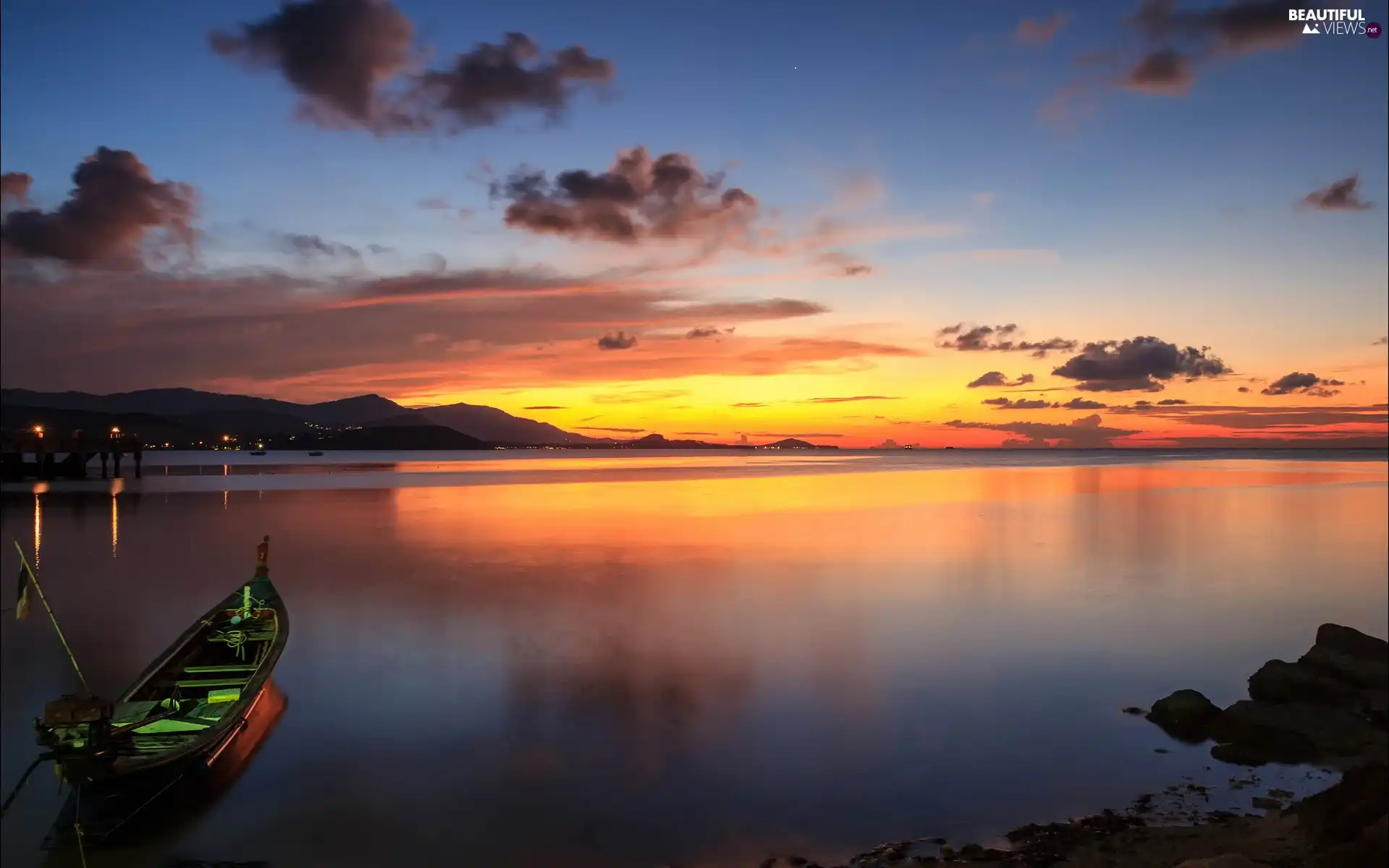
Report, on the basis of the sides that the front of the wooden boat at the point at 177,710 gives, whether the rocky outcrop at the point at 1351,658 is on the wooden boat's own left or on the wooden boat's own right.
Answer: on the wooden boat's own right

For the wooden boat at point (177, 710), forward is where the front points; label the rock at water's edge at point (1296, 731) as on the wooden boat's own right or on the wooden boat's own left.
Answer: on the wooden boat's own right

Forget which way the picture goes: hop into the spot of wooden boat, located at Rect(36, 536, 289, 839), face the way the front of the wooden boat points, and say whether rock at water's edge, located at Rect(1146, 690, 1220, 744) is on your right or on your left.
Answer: on your right

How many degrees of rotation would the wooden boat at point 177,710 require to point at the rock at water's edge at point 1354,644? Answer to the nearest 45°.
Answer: approximately 45° to its right

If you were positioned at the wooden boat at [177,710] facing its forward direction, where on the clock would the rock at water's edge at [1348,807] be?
The rock at water's edge is roughly at 3 o'clock from the wooden boat.

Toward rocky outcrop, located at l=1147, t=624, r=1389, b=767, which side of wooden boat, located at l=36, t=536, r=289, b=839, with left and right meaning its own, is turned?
right

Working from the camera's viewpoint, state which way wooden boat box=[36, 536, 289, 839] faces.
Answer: facing away from the viewer and to the right of the viewer
